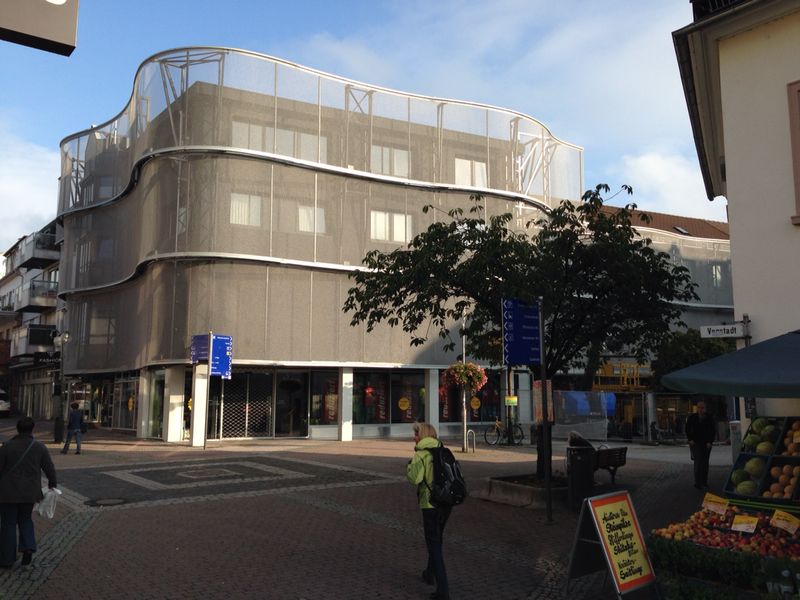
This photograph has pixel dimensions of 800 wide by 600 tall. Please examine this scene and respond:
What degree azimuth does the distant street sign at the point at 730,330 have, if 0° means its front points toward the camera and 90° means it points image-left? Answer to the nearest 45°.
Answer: approximately 0°

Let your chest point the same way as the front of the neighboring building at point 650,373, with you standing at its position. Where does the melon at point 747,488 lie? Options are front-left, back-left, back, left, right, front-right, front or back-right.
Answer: front

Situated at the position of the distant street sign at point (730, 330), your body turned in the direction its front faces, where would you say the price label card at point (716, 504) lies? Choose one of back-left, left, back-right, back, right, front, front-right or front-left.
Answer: front

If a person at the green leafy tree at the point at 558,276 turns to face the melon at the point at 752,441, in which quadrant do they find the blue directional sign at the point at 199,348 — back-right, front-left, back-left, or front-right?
back-right

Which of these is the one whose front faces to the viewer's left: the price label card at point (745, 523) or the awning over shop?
the awning over shop

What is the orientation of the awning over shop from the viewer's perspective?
to the viewer's left

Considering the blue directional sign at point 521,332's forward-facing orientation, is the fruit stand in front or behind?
in front

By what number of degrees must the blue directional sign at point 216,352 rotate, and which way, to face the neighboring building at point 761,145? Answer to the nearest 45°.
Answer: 0° — it already faces it

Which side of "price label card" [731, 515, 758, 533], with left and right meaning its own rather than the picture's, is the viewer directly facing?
front

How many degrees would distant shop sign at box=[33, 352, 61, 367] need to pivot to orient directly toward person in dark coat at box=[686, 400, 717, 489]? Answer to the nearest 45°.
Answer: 0° — it already faces them

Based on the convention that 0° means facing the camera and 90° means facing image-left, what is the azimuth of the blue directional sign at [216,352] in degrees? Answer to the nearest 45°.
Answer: approximately 0°

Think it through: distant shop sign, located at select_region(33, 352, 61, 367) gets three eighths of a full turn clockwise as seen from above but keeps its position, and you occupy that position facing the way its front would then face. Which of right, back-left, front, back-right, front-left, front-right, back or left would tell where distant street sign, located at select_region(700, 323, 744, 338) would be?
back-left
